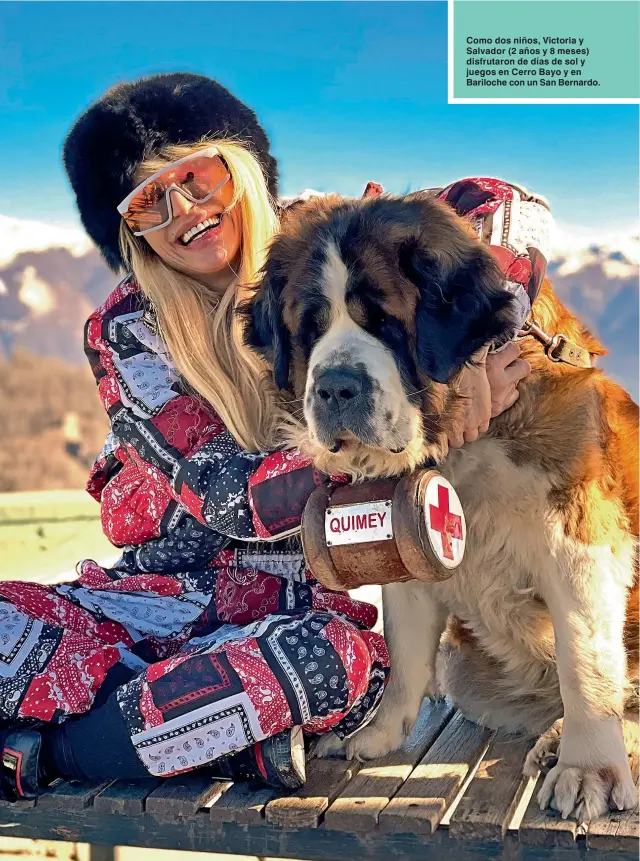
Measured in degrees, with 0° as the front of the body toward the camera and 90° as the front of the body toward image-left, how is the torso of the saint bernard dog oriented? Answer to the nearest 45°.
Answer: approximately 45°
